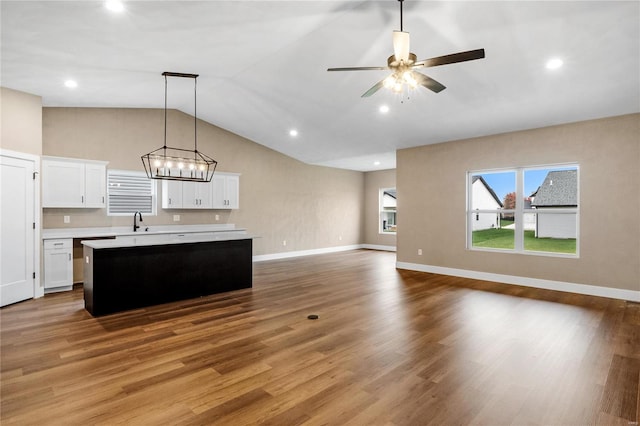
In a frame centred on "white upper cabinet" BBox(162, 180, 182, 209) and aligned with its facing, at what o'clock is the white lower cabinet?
The white lower cabinet is roughly at 2 o'clock from the white upper cabinet.

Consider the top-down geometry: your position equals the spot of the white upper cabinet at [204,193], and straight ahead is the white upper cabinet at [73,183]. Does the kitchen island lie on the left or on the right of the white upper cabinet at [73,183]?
left

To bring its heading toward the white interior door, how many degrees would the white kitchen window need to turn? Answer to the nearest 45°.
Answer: approximately 45° to its right

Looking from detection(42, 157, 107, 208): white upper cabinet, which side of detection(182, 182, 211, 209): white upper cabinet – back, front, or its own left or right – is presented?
right

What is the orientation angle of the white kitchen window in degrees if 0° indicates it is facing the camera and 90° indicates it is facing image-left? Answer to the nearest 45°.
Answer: approximately 0°

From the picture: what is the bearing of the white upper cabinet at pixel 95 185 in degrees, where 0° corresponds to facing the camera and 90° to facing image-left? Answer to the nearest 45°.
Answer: approximately 0°
